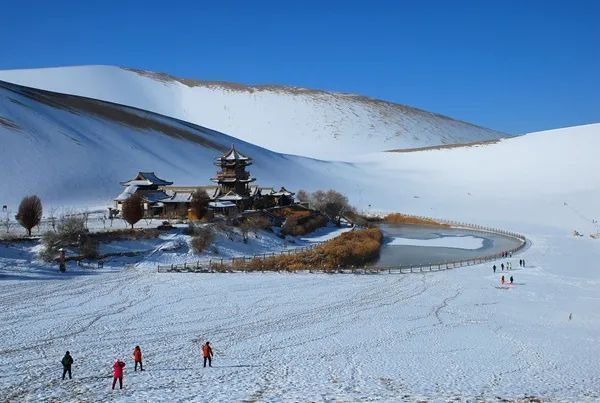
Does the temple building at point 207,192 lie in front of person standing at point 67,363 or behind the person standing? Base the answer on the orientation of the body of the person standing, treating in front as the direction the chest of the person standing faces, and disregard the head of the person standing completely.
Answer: in front

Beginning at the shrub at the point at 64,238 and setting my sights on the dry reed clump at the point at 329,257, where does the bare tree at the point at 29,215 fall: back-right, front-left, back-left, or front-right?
back-left

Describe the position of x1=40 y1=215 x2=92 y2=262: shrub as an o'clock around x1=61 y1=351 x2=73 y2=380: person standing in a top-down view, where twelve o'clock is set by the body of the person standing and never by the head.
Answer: The shrub is roughly at 12 o'clock from the person standing.

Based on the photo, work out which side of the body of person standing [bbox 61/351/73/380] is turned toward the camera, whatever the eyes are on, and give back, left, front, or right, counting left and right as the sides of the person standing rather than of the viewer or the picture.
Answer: back

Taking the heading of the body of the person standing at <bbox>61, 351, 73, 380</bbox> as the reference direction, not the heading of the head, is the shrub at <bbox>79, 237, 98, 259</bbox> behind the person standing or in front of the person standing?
in front

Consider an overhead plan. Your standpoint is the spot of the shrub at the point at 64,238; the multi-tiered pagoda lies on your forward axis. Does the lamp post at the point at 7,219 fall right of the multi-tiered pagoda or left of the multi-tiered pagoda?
left

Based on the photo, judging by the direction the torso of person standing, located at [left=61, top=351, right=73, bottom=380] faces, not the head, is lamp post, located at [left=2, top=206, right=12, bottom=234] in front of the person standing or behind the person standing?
in front

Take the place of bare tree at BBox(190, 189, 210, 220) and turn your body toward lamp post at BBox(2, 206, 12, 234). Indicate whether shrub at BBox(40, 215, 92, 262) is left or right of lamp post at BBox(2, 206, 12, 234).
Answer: left

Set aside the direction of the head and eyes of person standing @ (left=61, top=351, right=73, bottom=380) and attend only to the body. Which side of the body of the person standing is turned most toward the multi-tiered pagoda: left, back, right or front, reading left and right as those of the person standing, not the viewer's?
front

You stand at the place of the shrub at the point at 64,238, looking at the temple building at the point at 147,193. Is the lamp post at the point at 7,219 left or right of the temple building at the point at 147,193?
left

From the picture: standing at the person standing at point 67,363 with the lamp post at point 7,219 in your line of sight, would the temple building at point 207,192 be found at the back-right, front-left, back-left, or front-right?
front-right

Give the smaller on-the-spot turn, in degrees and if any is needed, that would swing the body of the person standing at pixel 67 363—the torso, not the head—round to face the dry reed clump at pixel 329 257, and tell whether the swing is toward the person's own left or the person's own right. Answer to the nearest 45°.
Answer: approximately 45° to the person's own right

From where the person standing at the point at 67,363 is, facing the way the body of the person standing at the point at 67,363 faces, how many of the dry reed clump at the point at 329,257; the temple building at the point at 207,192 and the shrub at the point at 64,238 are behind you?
0

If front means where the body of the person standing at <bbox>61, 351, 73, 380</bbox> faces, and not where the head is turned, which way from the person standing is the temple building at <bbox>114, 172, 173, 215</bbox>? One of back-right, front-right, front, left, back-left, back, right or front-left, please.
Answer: front

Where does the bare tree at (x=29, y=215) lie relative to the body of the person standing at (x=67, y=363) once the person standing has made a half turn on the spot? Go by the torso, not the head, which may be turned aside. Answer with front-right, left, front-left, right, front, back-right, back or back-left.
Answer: back

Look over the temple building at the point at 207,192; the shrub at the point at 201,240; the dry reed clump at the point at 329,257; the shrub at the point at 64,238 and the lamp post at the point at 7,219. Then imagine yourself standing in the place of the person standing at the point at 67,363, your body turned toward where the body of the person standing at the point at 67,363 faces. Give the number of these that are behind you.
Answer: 0
